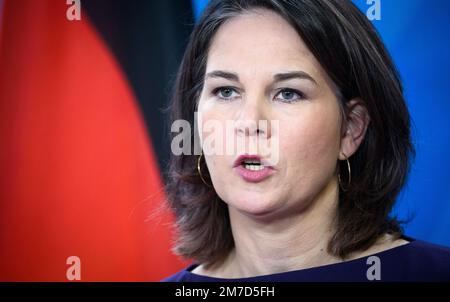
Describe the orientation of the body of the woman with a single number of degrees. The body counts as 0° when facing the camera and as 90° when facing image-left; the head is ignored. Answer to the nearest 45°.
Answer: approximately 45°

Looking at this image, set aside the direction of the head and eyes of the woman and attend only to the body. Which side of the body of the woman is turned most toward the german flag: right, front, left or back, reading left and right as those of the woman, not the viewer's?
right
